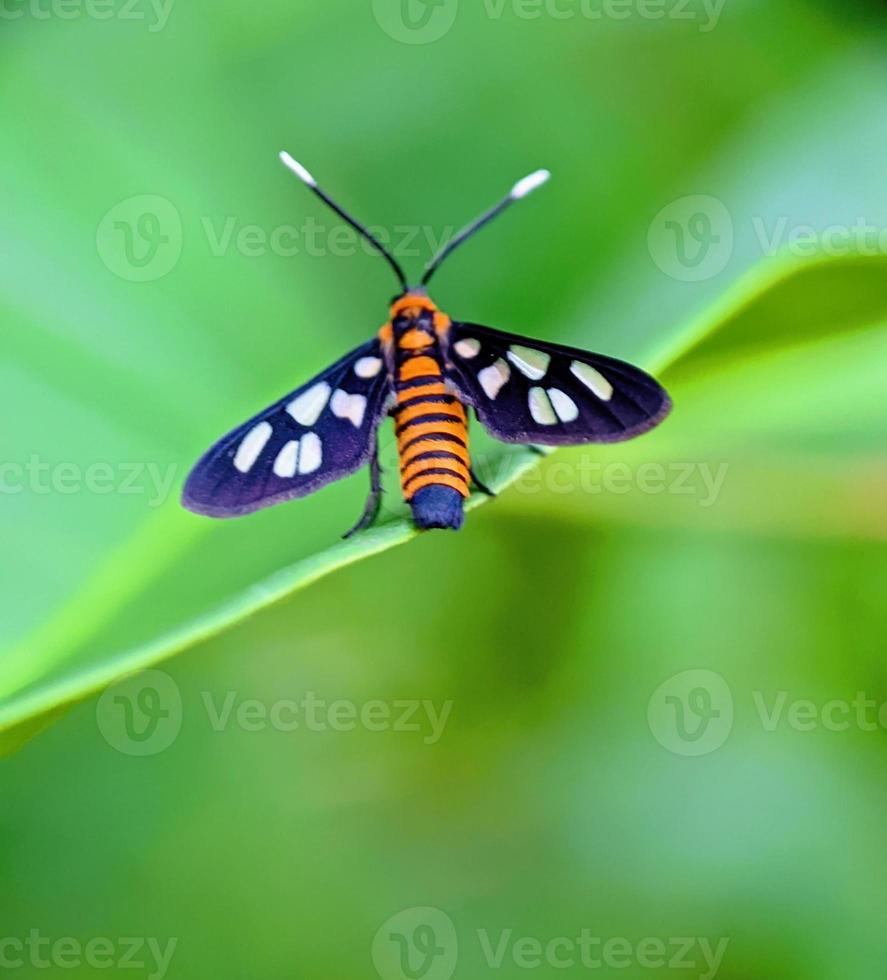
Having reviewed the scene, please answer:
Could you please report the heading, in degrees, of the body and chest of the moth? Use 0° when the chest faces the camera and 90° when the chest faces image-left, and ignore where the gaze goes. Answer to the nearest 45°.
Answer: approximately 180°
